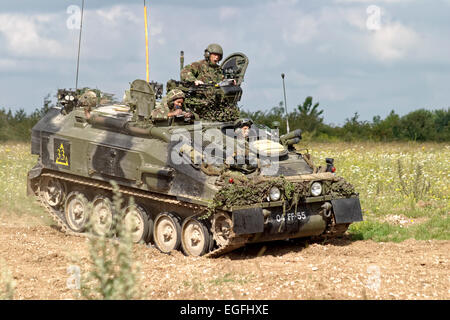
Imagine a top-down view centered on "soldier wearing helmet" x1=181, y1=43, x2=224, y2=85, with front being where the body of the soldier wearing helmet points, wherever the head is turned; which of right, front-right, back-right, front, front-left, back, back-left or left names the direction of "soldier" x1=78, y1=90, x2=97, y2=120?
back-right

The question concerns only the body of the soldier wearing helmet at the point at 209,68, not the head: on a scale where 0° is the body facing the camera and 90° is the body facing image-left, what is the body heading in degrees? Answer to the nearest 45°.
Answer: approximately 315°

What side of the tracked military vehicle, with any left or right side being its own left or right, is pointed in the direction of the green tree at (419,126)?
left

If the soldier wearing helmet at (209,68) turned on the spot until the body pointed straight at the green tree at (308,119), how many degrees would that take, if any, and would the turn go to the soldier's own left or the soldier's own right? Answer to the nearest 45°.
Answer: approximately 135° to the soldier's own left

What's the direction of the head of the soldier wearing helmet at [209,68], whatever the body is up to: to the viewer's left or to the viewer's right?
to the viewer's right

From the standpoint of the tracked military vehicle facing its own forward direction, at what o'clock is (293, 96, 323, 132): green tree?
The green tree is roughly at 8 o'clock from the tracked military vehicle.
